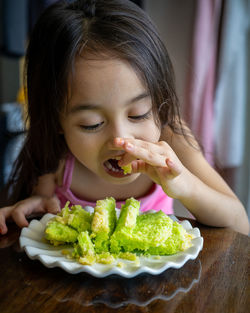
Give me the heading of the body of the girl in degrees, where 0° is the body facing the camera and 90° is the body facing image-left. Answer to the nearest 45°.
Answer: approximately 0°
